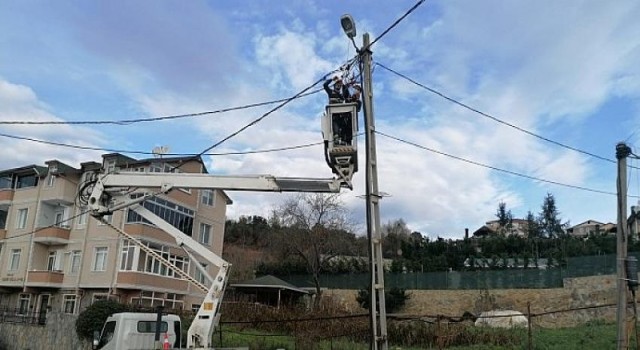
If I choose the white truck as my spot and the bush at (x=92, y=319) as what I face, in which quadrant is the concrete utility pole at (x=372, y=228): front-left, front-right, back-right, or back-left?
back-right

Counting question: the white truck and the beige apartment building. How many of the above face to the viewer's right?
0

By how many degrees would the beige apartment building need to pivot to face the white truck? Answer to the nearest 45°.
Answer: approximately 45° to its left

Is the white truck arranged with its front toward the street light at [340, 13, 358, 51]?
no

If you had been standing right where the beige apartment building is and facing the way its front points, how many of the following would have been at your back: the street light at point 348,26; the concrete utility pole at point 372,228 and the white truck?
0

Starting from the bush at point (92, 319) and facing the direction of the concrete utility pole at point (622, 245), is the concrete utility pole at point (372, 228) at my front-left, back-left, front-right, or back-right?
front-right

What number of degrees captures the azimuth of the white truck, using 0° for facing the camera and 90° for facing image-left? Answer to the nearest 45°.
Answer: approximately 90°

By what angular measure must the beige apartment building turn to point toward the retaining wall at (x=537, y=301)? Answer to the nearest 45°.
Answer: approximately 90° to its left

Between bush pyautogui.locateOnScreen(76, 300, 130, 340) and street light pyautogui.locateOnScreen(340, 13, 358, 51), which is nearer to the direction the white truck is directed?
the bush

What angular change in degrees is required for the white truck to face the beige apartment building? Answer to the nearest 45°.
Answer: approximately 90° to its right

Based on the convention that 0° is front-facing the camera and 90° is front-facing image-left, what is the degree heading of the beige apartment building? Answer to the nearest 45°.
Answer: approximately 45°

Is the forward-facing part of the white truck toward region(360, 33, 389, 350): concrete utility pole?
no
